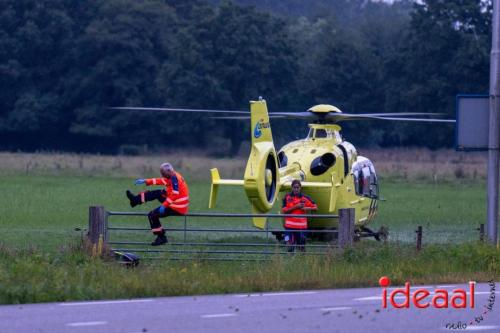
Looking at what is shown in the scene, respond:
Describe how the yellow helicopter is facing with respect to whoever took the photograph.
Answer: facing away from the viewer and to the right of the viewer

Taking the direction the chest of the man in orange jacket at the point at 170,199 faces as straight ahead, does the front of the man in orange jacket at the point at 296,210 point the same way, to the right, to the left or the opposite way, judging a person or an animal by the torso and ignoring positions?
to the left

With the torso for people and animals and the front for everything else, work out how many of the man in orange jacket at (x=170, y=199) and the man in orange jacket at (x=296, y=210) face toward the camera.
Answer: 1

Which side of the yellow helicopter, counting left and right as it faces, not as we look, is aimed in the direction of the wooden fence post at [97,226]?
back

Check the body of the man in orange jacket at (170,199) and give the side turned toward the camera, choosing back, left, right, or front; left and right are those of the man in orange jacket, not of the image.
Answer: left

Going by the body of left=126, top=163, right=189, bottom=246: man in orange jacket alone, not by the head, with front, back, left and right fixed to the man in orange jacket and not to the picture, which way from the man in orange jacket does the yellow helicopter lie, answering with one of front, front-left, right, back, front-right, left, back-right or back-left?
back-right

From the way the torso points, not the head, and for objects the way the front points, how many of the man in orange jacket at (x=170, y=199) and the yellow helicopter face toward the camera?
0

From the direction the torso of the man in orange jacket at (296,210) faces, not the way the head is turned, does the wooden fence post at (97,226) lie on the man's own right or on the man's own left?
on the man's own right
